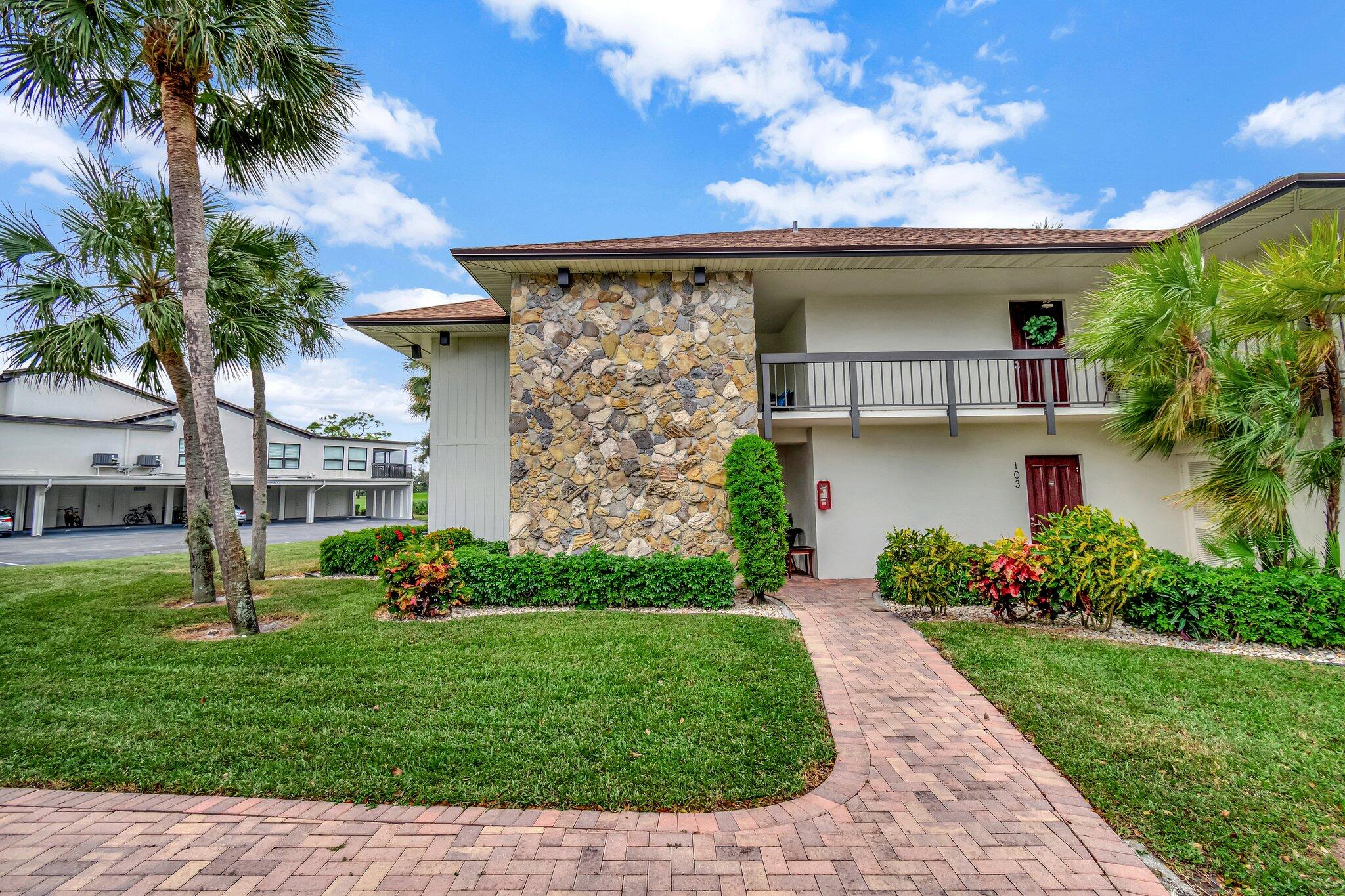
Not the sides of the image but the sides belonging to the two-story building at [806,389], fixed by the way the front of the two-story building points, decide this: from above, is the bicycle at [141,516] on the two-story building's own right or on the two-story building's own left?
on the two-story building's own right

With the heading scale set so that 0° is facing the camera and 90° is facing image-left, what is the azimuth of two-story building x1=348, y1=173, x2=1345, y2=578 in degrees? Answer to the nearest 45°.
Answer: approximately 0°

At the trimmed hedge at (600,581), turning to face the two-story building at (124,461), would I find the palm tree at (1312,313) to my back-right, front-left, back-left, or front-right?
back-right

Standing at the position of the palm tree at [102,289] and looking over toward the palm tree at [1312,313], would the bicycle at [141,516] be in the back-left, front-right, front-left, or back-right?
back-left

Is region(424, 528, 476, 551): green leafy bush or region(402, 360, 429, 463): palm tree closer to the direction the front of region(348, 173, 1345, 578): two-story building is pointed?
the green leafy bush

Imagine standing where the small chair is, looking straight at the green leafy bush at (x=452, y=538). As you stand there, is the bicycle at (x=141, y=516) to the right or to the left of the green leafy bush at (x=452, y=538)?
right

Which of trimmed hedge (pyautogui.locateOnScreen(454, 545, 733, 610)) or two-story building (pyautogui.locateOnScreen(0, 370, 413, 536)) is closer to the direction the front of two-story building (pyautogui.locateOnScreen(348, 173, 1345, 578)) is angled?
the trimmed hedge

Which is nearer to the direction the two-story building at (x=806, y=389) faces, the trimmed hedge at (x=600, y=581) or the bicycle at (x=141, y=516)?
the trimmed hedge
